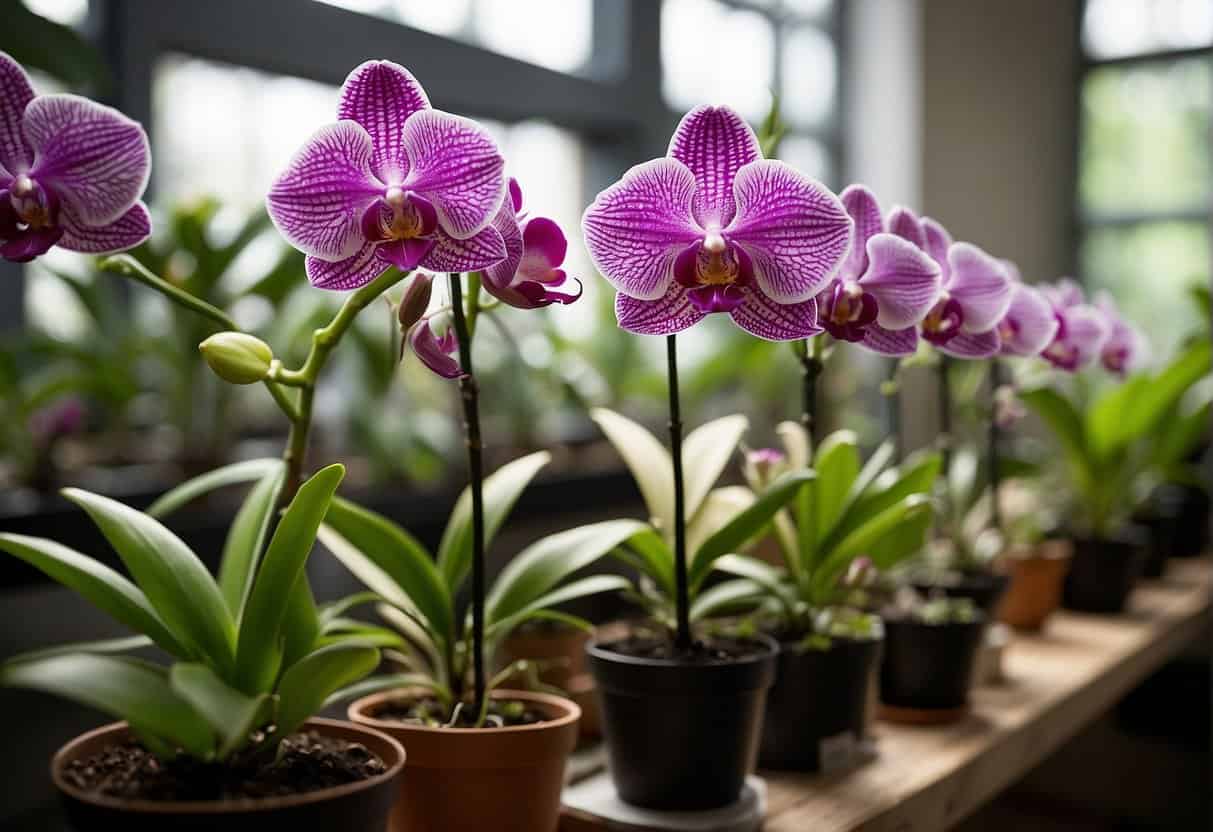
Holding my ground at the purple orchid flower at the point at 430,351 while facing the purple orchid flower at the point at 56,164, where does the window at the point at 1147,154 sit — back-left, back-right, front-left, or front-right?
back-right

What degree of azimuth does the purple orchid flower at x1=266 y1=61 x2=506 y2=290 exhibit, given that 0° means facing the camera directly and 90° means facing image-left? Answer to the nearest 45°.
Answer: approximately 0°

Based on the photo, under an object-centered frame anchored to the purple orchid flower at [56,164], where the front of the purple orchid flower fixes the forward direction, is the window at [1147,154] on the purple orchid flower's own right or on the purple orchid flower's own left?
on the purple orchid flower's own left

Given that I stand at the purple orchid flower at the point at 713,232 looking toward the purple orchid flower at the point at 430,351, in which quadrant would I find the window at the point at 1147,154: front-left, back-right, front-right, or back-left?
back-right

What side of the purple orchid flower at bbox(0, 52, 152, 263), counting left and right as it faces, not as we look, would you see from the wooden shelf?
left

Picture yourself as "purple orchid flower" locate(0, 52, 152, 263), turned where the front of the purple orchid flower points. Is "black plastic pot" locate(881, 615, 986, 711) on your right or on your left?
on your left
